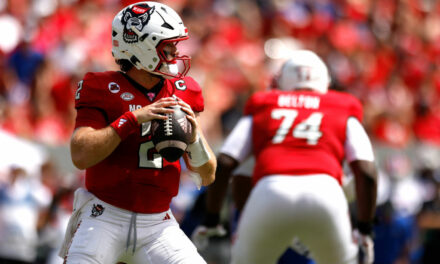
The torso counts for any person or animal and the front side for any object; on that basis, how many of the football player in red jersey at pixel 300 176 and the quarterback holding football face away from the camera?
1

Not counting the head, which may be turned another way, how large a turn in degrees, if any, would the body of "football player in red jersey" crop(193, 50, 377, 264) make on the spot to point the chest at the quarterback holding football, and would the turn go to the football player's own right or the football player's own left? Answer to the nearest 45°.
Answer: approximately 135° to the football player's own left

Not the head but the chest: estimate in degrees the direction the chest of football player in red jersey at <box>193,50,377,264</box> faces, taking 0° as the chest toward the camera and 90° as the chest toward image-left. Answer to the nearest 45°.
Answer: approximately 180°

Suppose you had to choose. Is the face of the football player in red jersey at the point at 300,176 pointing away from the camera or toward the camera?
away from the camera

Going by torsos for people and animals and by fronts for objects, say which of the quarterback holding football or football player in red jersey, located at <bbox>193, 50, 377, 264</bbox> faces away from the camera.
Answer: the football player in red jersey

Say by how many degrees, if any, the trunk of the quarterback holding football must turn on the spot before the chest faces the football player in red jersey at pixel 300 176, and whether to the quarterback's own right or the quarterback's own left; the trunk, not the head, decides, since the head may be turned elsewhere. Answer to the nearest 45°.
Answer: approximately 90° to the quarterback's own left
